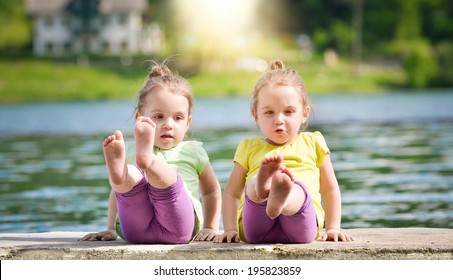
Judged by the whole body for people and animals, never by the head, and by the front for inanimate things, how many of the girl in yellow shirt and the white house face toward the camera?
2

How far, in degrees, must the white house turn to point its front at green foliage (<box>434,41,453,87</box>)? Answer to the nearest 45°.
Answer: approximately 45° to its left

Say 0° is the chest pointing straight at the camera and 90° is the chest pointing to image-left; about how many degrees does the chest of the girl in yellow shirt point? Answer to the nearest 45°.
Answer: approximately 0°

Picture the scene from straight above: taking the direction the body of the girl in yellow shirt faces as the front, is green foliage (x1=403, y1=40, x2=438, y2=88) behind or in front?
behind

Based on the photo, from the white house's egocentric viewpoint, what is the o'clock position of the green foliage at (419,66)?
The green foliage is roughly at 10 o'clock from the white house.

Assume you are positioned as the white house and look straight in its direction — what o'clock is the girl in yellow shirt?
The girl in yellow shirt is roughly at 12 o'clock from the white house.

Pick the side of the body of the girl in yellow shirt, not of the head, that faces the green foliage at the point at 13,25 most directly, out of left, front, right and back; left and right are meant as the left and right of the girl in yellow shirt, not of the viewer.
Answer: back

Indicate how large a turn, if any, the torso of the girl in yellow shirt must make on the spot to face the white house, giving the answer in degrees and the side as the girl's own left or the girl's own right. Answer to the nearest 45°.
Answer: approximately 180°

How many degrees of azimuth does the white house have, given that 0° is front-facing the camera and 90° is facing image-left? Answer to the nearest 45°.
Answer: approximately 0°
